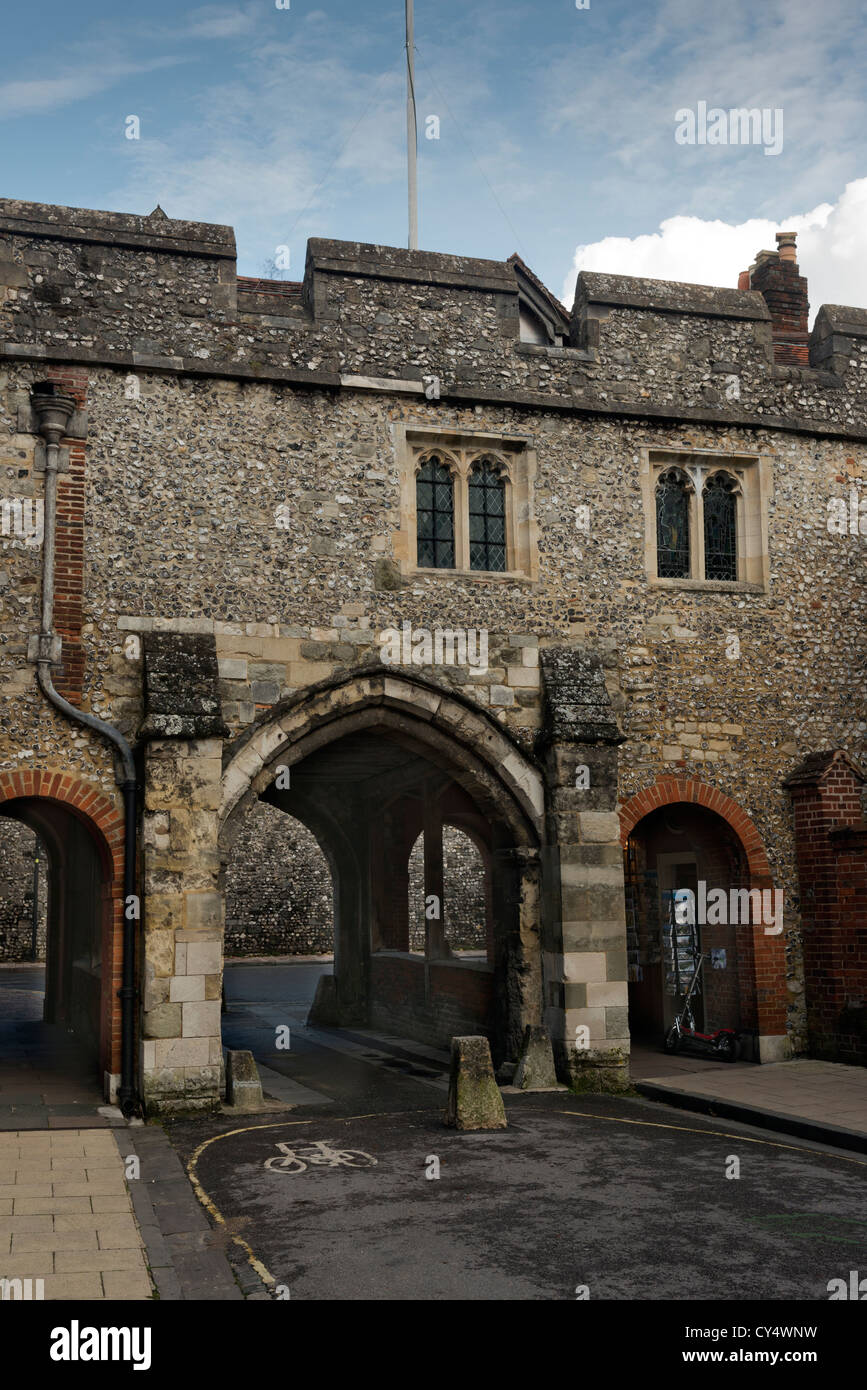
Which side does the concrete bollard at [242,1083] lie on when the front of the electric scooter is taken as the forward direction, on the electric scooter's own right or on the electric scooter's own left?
on the electric scooter's own left

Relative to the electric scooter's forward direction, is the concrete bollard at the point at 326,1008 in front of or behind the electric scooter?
in front

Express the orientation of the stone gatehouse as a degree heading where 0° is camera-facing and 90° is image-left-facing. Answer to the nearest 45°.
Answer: approximately 0°

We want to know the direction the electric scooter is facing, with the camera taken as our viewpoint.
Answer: facing away from the viewer and to the left of the viewer
